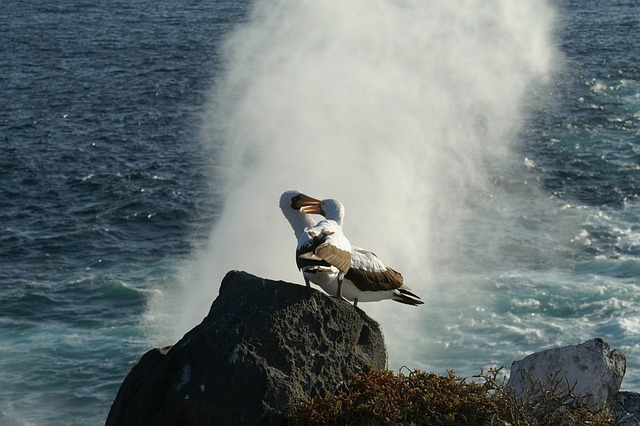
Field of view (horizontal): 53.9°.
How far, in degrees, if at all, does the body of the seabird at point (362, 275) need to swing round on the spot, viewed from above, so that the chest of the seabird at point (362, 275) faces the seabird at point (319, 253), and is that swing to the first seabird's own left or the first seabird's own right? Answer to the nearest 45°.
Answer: approximately 45° to the first seabird's own left

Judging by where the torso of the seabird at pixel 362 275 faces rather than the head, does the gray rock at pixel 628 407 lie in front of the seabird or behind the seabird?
behind

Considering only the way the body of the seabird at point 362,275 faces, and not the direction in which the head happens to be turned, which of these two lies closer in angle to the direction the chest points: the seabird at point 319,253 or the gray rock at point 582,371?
the seabird

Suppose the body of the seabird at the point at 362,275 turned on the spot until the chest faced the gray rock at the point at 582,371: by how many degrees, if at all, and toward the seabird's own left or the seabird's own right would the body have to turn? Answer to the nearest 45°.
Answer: approximately 180°

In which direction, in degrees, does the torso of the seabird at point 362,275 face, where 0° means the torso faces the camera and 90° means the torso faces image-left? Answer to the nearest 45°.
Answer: approximately 90°

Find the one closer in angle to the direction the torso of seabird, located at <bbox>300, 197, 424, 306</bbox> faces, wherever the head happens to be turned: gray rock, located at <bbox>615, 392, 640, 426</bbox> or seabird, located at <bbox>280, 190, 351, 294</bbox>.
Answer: the seabird
